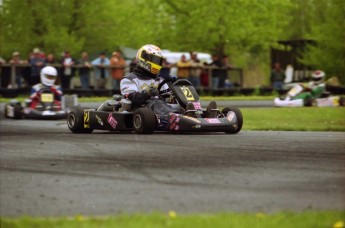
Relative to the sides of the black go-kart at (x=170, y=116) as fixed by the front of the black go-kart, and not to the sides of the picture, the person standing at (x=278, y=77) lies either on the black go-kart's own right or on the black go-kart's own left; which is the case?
on the black go-kart's own left

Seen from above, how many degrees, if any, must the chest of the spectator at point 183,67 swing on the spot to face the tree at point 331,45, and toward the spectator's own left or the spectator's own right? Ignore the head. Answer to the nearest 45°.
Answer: approximately 135° to the spectator's own left

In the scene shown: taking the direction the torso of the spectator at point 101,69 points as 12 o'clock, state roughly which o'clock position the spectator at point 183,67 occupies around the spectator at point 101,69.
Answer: the spectator at point 183,67 is roughly at 9 o'clock from the spectator at point 101,69.

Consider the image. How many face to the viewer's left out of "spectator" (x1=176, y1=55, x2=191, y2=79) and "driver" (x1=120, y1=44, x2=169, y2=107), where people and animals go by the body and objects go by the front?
0

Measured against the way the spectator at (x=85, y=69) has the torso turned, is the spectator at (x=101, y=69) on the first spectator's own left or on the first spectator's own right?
on the first spectator's own left

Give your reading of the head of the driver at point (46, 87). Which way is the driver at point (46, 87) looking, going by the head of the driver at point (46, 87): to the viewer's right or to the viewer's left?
to the viewer's right

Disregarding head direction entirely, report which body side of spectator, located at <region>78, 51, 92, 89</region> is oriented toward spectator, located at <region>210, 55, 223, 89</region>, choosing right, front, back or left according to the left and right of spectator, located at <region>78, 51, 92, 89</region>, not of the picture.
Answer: left

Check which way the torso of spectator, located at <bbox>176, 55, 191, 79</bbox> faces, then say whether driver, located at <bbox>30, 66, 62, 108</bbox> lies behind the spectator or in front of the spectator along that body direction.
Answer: in front
